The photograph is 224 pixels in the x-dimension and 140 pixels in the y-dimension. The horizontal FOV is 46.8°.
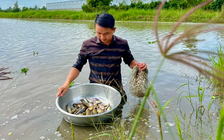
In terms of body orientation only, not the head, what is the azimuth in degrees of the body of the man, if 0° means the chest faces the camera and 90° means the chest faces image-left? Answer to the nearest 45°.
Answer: approximately 0°

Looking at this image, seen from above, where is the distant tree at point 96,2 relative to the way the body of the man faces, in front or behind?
behind
